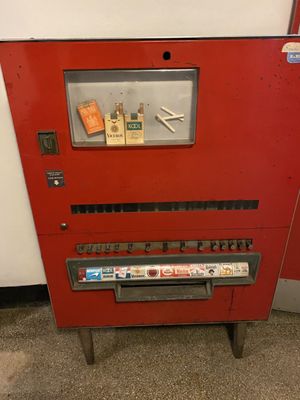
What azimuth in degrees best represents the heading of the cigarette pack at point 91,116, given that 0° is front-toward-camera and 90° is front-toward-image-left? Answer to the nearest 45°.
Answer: approximately 0°

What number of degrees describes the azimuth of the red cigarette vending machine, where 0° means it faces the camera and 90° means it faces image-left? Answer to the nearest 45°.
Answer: approximately 0°
